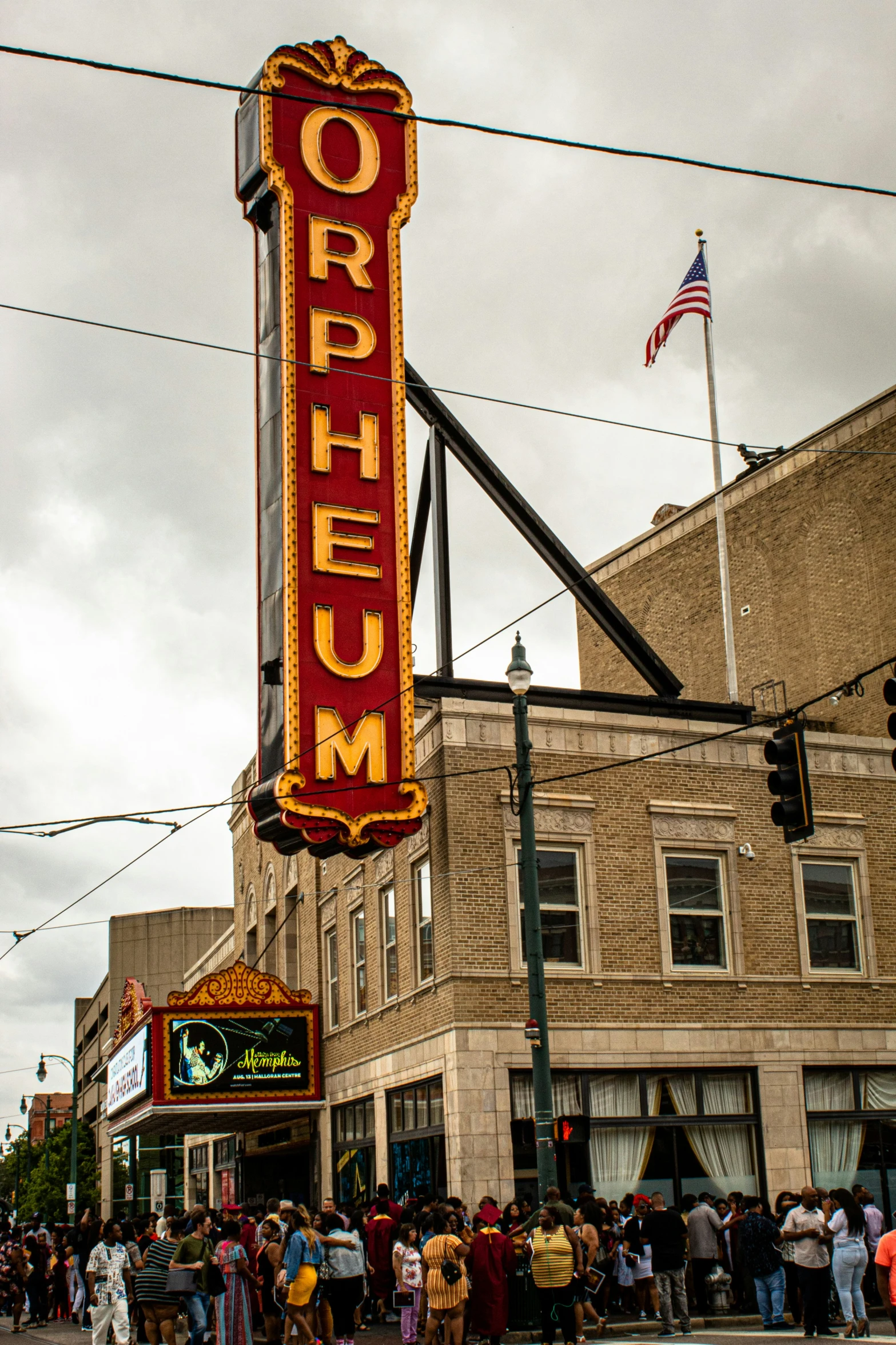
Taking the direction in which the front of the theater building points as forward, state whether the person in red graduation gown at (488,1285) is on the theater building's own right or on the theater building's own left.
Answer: on the theater building's own left

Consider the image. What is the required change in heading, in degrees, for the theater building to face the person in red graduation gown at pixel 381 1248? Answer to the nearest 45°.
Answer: approximately 45° to its left

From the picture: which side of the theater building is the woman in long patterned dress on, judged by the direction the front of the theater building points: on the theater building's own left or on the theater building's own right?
on the theater building's own left

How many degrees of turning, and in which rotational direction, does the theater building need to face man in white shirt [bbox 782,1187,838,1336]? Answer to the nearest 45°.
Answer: approximately 90° to its left

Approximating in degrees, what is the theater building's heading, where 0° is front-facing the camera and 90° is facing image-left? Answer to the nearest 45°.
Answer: approximately 90°

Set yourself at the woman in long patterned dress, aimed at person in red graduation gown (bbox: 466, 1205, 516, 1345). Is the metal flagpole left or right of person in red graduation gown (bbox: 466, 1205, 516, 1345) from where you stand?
left

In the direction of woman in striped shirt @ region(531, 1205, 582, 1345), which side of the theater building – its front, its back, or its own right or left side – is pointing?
left

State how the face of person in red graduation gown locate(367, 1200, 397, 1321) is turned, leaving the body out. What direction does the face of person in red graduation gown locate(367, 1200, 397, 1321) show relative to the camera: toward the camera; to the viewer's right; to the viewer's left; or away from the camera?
away from the camera
